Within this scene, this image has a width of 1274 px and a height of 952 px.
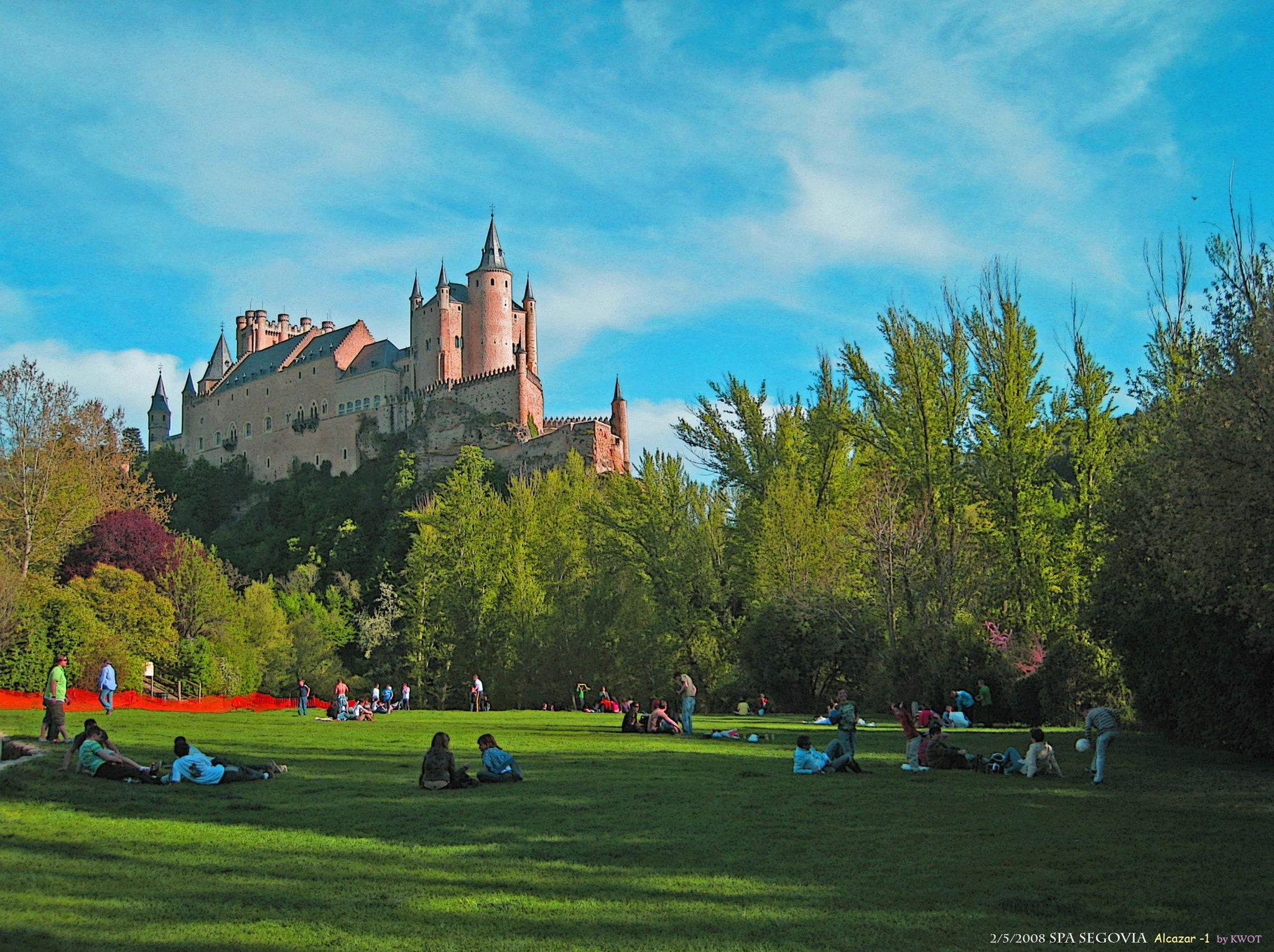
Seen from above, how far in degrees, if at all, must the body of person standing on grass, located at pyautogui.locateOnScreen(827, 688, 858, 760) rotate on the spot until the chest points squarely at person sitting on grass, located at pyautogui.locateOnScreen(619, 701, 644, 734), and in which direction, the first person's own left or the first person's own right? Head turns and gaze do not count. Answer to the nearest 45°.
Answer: approximately 135° to the first person's own right

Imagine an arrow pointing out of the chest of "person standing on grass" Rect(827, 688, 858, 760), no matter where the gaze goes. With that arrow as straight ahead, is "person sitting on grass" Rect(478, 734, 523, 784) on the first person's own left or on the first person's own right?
on the first person's own right

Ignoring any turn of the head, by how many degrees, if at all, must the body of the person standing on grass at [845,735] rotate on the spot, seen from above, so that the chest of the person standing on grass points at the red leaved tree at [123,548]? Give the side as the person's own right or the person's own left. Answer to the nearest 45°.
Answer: approximately 135° to the person's own right

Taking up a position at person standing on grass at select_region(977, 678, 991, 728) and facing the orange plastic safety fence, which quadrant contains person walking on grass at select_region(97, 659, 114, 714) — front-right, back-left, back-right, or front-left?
front-left

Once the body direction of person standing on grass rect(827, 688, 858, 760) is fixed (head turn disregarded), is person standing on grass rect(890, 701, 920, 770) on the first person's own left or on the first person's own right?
on the first person's own left

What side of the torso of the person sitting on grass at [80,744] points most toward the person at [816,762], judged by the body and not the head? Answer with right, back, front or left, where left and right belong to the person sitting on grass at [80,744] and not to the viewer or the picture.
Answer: front

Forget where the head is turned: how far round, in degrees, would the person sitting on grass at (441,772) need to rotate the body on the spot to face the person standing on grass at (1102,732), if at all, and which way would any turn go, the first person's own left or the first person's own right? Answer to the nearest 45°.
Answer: approximately 45° to the first person's own right

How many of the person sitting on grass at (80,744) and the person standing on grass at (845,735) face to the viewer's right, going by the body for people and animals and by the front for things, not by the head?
1

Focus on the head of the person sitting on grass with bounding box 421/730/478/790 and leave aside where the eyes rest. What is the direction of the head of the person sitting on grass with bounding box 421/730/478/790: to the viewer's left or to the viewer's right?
to the viewer's right

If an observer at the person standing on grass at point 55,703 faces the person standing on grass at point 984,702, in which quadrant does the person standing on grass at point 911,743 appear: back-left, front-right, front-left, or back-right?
front-right

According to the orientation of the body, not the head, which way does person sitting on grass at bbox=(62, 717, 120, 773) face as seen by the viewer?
to the viewer's right

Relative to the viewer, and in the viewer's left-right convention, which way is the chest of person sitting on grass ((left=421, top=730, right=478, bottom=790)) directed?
facing away from the viewer and to the right of the viewer

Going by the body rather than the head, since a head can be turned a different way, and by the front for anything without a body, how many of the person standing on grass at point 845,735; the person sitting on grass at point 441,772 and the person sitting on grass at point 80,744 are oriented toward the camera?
1

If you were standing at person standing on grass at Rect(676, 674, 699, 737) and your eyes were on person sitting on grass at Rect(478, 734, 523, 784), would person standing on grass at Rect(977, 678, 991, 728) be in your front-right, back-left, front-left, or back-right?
back-left

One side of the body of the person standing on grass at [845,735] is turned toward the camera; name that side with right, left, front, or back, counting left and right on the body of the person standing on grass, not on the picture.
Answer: front
